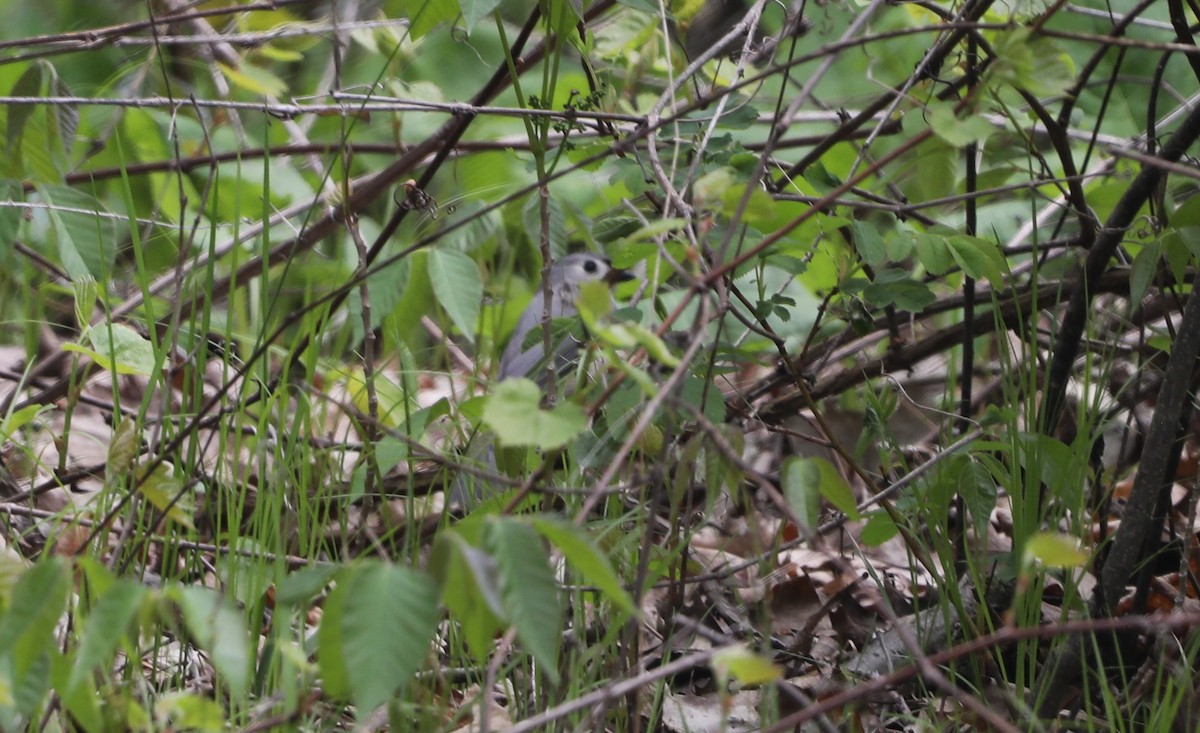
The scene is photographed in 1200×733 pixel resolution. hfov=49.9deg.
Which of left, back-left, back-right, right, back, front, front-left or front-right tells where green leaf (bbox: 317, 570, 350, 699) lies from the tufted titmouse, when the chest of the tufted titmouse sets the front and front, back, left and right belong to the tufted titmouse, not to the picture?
right

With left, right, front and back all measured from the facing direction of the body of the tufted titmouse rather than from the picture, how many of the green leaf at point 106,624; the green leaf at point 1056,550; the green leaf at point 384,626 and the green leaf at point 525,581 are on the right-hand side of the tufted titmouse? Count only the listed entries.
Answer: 4

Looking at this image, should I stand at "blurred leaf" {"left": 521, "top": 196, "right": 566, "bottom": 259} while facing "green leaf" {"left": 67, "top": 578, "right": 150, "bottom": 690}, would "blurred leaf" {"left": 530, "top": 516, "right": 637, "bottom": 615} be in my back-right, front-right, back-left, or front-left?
front-left

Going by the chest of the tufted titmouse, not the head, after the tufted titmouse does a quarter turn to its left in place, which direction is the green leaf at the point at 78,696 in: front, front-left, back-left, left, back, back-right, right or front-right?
back

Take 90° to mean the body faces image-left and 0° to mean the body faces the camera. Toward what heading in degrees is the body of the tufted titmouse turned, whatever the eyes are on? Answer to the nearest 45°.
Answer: approximately 270°

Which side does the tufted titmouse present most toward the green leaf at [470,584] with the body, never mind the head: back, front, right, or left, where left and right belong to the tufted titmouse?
right

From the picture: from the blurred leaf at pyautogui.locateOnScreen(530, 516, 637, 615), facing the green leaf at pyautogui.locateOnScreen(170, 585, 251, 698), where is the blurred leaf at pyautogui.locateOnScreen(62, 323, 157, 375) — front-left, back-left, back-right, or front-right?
front-right

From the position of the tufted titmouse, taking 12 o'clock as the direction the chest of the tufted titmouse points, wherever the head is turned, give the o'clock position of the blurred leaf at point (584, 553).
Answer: The blurred leaf is roughly at 3 o'clock from the tufted titmouse.

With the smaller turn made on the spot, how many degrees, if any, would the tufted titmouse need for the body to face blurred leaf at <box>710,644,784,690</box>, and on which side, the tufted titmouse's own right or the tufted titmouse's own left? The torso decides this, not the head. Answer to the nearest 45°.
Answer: approximately 90° to the tufted titmouse's own right

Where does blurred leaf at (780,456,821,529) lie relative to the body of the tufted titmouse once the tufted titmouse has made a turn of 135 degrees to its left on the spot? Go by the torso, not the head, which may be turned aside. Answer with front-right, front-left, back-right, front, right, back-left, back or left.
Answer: back-right
